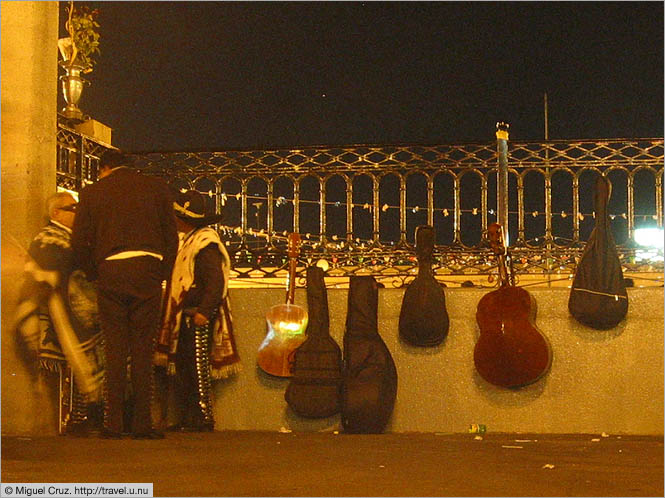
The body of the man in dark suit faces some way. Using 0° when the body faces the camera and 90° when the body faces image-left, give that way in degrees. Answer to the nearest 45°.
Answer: approximately 180°

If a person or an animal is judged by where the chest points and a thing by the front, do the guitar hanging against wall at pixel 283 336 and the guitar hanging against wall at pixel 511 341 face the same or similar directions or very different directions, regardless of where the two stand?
same or similar directions

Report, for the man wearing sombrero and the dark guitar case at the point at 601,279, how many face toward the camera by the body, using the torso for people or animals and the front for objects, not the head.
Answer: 1

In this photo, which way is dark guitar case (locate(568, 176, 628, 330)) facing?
toward the camera

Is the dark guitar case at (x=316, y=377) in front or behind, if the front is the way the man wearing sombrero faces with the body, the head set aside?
behind

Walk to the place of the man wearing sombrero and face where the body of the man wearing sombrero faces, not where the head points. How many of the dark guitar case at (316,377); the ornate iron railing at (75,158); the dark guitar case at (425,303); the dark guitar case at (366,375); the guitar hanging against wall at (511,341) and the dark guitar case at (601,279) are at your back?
5

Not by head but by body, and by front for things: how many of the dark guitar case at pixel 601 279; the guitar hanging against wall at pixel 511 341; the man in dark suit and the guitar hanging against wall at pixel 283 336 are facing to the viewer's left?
0

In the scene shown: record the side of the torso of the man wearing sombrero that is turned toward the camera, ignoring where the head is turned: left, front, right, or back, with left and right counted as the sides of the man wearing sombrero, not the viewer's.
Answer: left

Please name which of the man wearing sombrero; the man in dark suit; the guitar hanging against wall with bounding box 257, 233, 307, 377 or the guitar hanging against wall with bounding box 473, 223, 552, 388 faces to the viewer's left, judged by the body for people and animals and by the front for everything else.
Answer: the man wearing sombrero

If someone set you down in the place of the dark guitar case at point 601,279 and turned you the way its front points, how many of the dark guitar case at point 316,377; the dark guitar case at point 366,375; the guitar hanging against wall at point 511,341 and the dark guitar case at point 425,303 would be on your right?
4

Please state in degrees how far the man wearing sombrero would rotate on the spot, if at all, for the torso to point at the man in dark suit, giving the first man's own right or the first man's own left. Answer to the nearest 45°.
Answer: approximately 45° to the first man's own left
